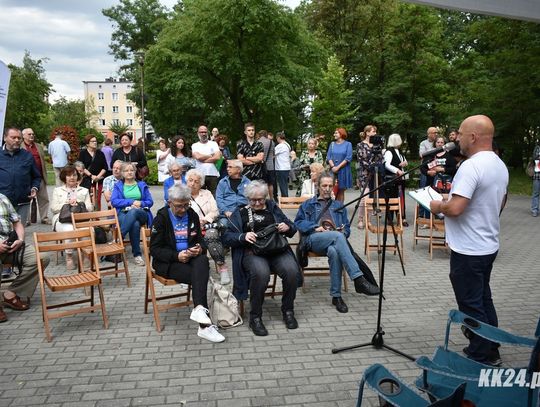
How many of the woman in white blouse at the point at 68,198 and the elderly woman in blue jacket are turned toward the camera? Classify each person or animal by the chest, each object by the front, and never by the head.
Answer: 2

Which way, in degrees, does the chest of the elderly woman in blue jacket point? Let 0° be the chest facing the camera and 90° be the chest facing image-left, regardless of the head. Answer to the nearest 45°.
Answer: approximately 0°

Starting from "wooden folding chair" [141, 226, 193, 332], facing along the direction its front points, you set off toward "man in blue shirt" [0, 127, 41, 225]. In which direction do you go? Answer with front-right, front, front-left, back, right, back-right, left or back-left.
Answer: back

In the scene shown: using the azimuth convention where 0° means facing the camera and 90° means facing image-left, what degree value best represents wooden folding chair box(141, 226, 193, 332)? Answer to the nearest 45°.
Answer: approximately 315°

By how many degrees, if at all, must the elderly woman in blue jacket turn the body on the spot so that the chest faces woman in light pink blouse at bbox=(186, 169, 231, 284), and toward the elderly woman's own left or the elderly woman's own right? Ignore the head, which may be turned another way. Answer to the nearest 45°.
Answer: approximately 45° to the elderly woman's own left

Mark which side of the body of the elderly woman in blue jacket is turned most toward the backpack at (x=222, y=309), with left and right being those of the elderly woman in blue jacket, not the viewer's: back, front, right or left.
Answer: front

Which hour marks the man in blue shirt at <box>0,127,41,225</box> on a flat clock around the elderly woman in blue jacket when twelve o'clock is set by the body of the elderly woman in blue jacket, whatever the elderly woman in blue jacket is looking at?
The man in blue shirt is roughly at 3 o'clock from the elderly woman in blue jacket.

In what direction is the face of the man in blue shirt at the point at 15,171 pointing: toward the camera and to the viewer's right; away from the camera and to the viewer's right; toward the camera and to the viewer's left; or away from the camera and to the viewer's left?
toward the camera and to the viewer's right

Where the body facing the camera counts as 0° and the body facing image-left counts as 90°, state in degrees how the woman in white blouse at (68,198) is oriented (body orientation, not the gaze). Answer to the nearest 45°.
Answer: approximately 0°

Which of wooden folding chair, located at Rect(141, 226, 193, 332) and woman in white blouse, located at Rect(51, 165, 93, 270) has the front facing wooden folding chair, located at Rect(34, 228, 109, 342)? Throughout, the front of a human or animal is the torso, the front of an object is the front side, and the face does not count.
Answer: the woman in white blouse

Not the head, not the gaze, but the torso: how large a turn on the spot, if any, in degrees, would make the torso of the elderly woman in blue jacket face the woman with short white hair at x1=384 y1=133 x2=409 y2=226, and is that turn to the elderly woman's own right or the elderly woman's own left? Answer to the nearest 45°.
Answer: approximately 90° to the elderly woman's own left

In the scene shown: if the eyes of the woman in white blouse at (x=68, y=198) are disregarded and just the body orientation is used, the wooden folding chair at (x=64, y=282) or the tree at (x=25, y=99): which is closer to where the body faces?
the wooden folding chair

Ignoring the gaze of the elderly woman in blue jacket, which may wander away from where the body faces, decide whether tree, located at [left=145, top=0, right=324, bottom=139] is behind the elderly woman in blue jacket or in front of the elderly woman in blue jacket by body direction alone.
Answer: behind

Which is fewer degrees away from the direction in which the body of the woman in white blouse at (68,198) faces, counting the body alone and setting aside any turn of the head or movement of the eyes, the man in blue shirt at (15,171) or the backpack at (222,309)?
the backpack
